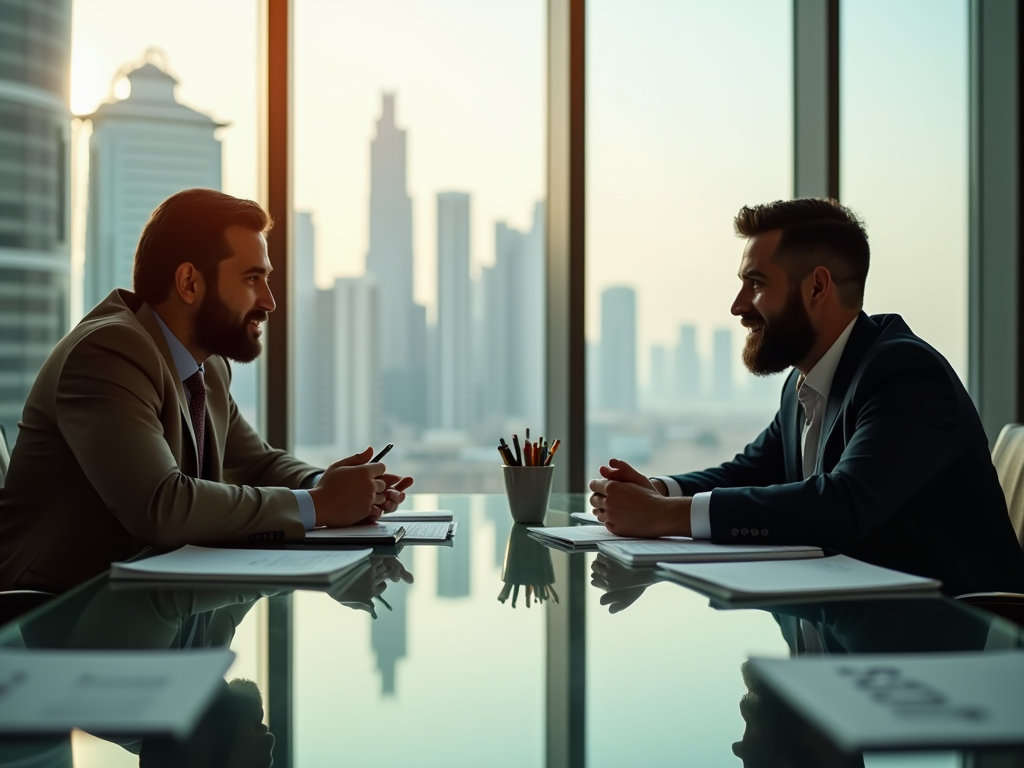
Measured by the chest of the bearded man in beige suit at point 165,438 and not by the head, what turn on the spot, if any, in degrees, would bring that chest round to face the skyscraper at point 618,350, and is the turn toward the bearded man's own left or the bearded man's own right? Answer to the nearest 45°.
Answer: approximately 45° to the bearded man's own left

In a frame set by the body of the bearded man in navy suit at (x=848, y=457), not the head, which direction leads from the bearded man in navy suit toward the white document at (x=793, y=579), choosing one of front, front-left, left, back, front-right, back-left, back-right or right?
left

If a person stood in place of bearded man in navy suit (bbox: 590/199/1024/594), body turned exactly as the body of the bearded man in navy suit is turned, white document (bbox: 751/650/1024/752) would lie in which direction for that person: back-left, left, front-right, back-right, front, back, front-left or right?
left

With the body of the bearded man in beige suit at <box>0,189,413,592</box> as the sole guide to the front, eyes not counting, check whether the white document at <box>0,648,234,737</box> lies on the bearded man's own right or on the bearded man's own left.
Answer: on the bearded man's own right

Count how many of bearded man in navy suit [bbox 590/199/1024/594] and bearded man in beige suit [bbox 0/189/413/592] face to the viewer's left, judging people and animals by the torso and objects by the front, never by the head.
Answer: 1

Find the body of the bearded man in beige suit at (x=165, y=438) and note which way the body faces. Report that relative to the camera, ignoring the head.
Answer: to the viewer's right

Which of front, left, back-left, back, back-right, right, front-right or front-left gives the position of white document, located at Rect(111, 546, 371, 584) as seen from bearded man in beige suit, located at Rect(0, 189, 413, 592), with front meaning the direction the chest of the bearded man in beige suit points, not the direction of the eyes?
right

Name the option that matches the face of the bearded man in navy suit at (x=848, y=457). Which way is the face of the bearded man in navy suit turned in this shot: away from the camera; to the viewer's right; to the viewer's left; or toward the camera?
to the viewer's left

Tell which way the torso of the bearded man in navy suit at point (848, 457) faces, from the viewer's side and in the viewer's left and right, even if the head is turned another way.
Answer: facing to the left of the viewer

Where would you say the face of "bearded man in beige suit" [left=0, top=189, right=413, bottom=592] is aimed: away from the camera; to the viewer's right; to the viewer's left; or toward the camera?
to the viewer's right
